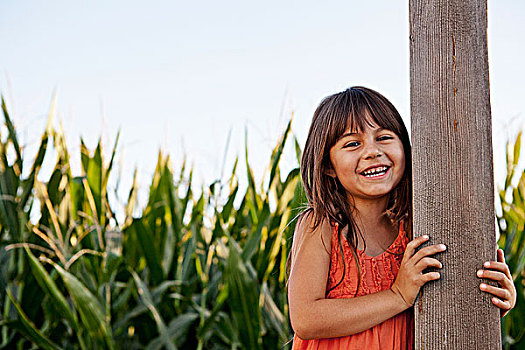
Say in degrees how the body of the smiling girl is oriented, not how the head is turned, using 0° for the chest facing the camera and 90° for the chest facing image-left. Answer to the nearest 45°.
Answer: approximately 315°
